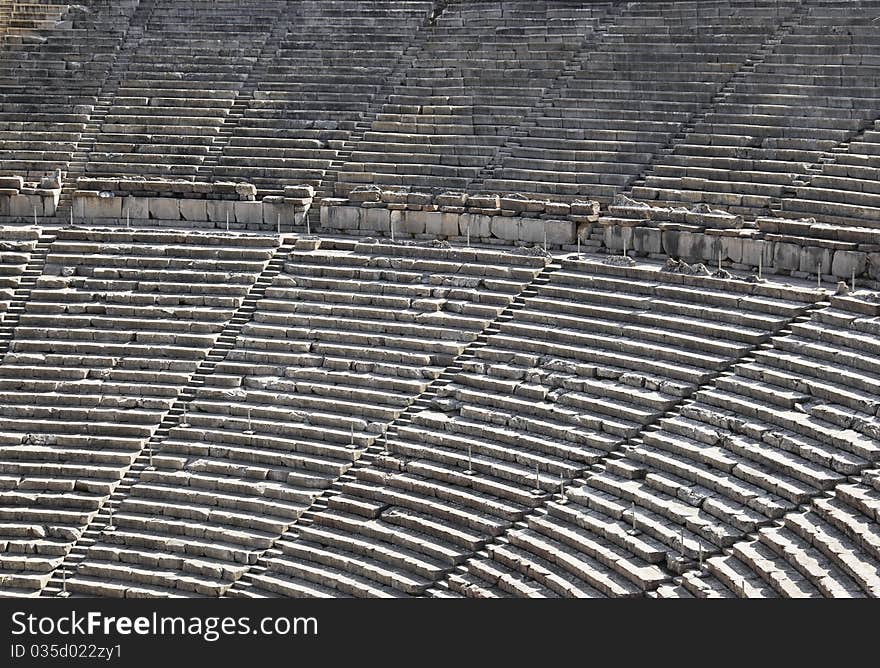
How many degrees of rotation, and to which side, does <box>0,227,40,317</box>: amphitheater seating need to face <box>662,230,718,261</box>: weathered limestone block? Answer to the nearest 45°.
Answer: approximately 45° to its left

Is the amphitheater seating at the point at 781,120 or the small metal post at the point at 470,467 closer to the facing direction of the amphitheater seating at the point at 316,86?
the small metal post

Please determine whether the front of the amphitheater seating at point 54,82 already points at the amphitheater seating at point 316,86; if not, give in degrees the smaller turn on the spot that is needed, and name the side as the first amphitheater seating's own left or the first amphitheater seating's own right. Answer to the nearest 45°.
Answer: approximately 45° to the first amphitheater seating's own left

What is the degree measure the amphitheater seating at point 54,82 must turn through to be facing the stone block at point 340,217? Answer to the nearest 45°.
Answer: approximately 45° to its left

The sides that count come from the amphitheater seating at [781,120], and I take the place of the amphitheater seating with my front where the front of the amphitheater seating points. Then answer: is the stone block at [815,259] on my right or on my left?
on my left

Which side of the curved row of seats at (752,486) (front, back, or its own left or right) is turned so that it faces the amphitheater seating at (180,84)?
right

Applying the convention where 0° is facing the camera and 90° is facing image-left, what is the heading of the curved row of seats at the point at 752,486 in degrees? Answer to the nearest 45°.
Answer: approximately 45°

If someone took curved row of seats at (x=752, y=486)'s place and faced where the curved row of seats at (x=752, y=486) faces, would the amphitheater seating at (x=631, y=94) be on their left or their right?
on their right

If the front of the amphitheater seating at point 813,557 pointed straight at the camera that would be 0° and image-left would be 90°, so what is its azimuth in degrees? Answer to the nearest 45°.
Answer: approximately 45°
